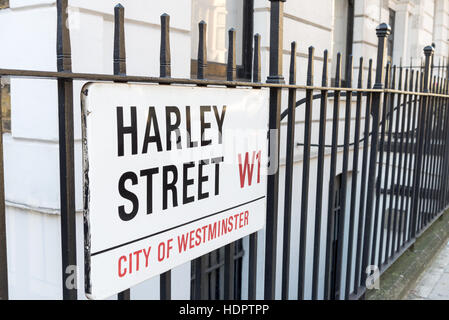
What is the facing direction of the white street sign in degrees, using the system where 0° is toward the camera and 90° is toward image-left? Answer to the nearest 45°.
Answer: approximately 315°
